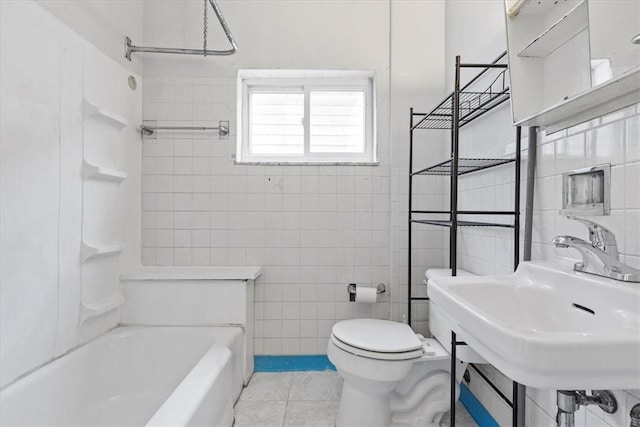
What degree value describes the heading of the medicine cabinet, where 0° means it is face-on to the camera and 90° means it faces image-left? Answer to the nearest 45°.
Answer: approximately 45°

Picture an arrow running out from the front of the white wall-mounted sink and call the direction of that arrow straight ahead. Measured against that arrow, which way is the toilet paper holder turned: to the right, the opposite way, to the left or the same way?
to the left

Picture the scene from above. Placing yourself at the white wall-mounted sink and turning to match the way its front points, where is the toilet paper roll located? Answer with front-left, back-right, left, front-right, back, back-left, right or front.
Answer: right

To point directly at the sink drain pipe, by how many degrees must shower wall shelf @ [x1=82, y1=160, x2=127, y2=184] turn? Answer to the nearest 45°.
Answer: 0° — it already faces it

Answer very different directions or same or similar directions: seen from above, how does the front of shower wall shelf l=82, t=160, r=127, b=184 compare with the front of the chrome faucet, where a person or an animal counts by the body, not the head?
very different directions

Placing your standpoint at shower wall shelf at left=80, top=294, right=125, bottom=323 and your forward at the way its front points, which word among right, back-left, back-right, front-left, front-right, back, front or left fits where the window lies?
front-left

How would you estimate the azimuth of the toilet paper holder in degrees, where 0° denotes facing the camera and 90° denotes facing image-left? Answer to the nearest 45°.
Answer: approximately 0°
